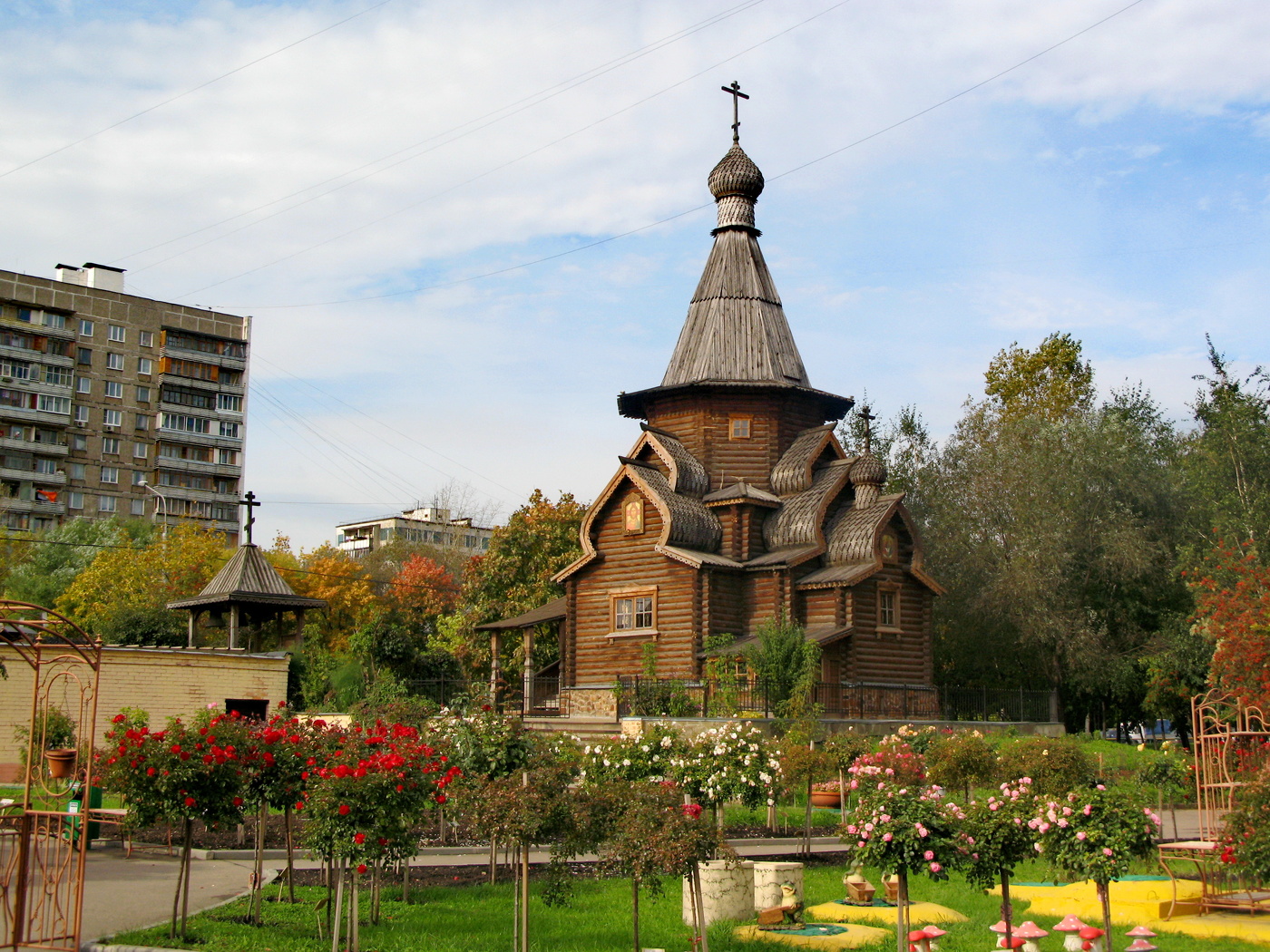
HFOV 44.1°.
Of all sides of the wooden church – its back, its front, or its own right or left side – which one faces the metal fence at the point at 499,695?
front

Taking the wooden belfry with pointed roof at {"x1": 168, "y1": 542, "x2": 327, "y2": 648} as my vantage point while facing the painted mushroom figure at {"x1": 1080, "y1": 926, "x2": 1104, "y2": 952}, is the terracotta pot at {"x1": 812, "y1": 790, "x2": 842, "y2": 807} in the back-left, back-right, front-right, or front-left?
front-left

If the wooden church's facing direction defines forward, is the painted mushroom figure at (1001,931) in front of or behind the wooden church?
behind

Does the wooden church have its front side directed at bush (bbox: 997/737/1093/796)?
no

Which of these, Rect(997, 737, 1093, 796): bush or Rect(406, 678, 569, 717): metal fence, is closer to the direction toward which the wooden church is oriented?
the metal fence

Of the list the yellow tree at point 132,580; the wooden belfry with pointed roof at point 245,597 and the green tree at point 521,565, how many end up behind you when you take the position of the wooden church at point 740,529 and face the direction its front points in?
0

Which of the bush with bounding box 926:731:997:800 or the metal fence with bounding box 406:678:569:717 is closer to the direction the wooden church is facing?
the metal fence

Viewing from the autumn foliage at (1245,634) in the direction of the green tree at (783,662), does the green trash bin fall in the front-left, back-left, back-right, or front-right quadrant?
front-left

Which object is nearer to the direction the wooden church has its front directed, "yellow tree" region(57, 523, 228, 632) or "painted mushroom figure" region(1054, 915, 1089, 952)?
the yellow tree

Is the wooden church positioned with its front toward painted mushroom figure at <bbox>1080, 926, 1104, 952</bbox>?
no

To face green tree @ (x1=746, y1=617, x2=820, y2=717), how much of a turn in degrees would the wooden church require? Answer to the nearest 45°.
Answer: approximately 135° to its left

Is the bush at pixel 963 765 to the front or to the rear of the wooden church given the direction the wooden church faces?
to the rear

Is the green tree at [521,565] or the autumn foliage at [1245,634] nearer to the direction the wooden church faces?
the green tree

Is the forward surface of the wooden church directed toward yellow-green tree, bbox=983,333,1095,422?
no
